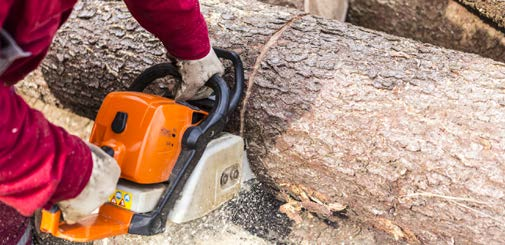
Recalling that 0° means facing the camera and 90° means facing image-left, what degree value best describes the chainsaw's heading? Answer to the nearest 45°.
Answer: approximately 225°

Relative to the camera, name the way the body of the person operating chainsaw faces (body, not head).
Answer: to the viewer's right

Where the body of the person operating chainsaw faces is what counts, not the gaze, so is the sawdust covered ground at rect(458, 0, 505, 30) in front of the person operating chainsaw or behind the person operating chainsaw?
in front

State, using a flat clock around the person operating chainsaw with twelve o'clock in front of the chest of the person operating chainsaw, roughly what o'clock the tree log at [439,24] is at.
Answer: The tree log is roughly at 11 o'clock from the person operating chainsaw.

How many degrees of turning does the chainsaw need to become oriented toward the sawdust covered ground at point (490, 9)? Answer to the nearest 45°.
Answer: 0° — it already faces it
